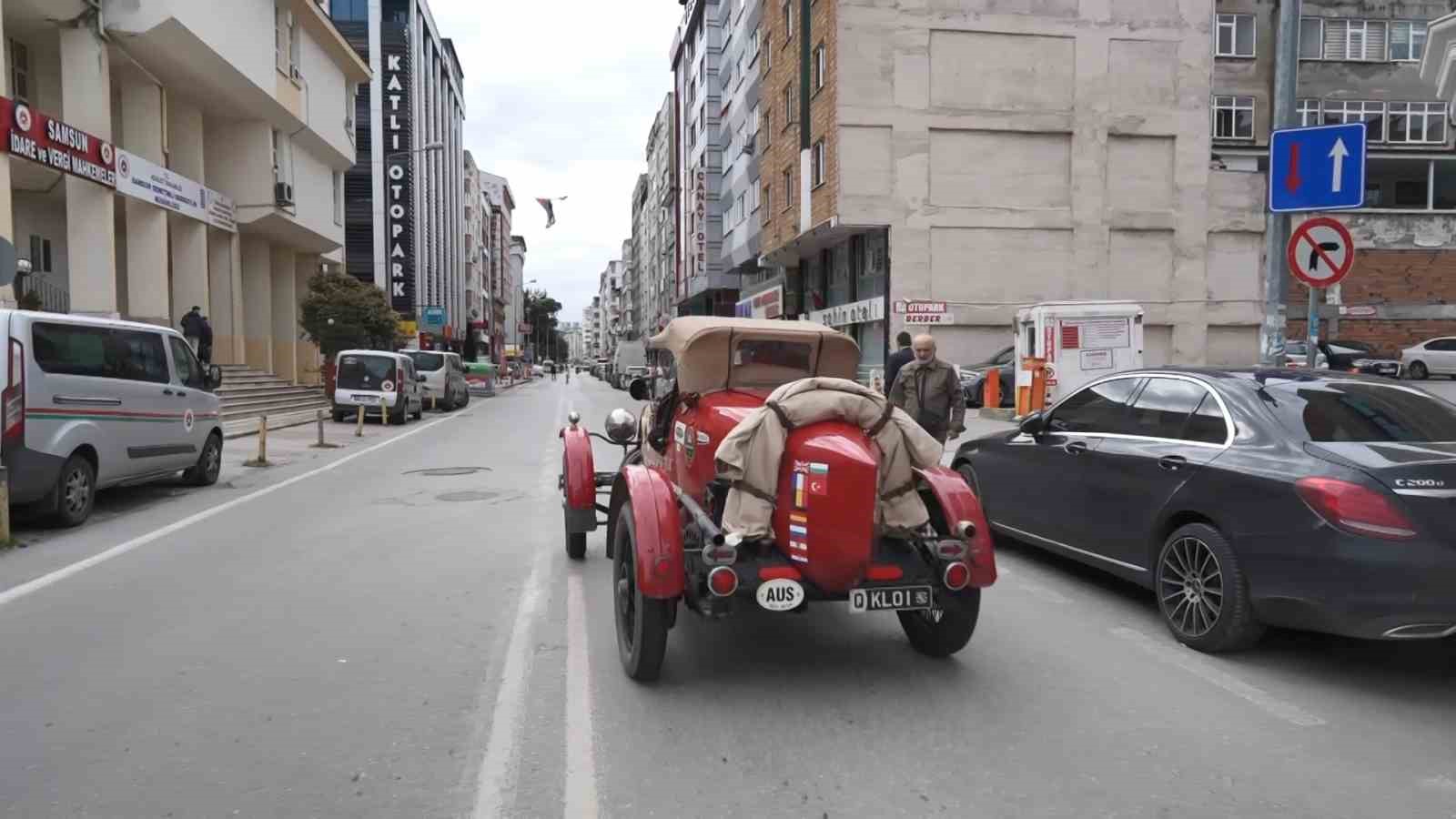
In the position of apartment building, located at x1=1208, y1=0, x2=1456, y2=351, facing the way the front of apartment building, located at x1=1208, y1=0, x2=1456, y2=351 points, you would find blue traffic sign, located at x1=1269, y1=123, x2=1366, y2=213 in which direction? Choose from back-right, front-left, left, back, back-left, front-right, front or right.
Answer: front

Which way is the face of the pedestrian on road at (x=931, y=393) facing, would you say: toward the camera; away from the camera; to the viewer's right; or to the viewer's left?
toward the camera

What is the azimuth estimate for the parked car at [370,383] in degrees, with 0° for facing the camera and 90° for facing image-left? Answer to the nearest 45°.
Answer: approximately 180°

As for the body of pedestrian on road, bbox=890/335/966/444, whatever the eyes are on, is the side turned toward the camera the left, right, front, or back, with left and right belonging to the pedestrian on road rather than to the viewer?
front

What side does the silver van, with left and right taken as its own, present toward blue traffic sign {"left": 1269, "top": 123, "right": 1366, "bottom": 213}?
right

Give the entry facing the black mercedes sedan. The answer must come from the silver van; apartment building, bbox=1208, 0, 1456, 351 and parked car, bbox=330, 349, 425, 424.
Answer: the apartment building

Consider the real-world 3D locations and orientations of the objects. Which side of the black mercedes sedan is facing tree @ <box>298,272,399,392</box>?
front

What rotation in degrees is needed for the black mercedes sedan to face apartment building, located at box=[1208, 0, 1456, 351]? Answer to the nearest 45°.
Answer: approximately 45° to its right

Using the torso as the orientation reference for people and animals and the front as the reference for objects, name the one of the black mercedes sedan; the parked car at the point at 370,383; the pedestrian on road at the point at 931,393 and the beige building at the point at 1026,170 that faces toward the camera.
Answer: the pedestrian on road

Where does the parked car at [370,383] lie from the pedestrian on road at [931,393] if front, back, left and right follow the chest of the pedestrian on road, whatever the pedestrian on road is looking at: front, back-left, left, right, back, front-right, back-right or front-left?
back-right

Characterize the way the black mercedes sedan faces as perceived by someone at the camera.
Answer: facing away from the viewer and to the left of the viewer

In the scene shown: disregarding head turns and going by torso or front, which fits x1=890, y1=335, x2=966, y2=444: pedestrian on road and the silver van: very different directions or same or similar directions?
very different directions

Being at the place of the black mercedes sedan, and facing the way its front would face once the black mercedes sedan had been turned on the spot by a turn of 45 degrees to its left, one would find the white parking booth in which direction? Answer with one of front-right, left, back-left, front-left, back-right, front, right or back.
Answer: right

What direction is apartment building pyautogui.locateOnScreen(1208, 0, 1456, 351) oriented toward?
toward the camera

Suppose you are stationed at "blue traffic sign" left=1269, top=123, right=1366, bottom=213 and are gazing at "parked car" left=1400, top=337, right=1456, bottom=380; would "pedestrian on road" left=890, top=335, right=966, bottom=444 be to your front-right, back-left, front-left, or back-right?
back-left

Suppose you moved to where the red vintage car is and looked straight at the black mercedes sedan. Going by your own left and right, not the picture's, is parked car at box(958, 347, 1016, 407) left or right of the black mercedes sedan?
left
